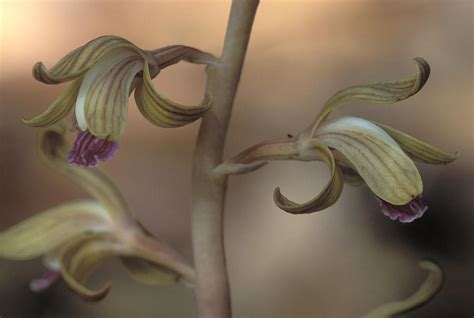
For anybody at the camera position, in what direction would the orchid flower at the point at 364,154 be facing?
facing to the right of the viewer

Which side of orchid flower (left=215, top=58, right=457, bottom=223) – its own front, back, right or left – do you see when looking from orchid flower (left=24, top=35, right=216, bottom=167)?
back

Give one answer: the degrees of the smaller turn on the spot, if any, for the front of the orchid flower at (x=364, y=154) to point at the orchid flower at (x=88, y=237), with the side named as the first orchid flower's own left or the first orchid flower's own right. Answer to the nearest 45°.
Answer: approximately 180°
